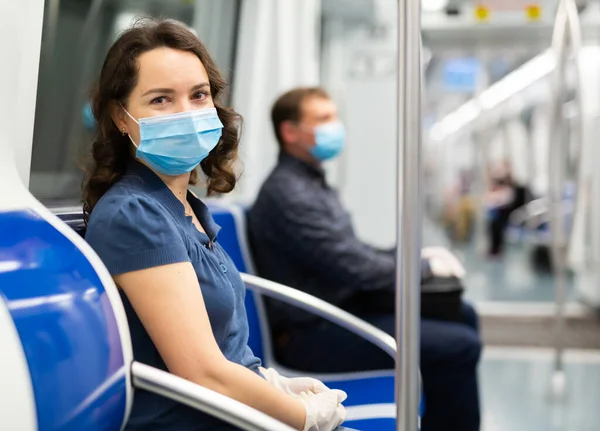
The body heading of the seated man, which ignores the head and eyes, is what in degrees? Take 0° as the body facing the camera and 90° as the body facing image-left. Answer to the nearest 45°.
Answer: approximately 270°

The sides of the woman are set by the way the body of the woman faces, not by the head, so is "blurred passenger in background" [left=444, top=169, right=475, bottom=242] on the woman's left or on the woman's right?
on the woman's left

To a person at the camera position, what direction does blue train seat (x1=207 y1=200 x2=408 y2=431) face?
facing to the right of the viewer

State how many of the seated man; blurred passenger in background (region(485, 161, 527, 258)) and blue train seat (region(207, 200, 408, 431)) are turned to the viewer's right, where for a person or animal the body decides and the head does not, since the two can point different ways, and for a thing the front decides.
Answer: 2

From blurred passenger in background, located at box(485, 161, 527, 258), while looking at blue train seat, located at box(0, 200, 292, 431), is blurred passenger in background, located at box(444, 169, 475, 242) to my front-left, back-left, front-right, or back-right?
back-right

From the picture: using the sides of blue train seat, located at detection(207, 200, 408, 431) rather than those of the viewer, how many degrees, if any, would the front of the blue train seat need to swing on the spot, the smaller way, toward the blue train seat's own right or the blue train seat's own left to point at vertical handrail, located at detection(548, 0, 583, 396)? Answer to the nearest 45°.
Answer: approximately 45° to the blue train seat's own left

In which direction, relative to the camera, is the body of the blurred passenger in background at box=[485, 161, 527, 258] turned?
to the viewer's left

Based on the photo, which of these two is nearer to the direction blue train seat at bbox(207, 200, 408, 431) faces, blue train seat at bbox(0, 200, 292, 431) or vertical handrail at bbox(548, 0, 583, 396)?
the vertical handrail

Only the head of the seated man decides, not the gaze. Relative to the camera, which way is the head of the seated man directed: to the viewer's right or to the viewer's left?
to the viewer's right

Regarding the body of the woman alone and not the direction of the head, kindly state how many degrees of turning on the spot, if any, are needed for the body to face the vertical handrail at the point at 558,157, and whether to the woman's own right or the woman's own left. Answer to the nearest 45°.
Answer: approximately 90° to the woman's own left

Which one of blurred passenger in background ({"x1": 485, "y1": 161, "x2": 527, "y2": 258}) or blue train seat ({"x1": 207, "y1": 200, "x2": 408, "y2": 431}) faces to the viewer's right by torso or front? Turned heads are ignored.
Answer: the blue train seat
